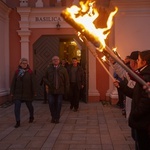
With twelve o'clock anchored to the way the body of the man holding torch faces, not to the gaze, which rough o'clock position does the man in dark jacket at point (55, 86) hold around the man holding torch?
The man in dark jacket is roughly at 2 o'clock from the man holding torch.

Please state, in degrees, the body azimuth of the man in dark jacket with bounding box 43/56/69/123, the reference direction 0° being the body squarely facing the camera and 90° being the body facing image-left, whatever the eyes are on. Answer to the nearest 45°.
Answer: approximately 0°

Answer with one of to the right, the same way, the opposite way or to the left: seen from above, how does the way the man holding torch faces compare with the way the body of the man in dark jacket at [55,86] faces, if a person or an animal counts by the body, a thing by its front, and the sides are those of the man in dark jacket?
to the right

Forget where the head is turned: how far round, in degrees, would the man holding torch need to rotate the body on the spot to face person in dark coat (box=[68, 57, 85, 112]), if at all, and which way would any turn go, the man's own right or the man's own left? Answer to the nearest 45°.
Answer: approximately 90° to the man's own right

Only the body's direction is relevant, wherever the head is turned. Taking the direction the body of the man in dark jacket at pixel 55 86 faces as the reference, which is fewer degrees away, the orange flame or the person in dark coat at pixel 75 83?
the orange flame

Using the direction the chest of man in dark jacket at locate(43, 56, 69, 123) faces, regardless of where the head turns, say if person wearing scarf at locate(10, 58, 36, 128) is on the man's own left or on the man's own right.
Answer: on the man's own right

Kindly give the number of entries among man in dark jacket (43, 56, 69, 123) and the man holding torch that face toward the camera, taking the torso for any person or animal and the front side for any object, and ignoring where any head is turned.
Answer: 1

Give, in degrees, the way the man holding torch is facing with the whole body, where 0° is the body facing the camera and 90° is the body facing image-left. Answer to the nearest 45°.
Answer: approximately 90°
